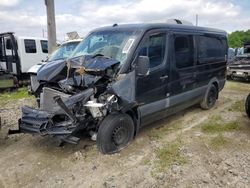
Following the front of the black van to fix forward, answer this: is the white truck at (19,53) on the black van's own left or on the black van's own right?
on the black van's own right

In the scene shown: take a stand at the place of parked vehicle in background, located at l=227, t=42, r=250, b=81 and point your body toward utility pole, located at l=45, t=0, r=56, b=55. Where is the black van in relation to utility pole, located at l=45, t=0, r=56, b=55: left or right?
left

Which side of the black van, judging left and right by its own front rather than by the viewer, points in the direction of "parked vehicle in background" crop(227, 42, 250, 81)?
back

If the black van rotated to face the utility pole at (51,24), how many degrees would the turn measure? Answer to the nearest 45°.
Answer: approximately 135° to its right

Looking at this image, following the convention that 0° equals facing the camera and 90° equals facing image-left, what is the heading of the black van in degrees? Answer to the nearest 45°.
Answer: approximately 45°

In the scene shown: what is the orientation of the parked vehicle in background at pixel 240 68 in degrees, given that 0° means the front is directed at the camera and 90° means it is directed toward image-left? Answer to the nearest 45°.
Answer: approximately 45°
